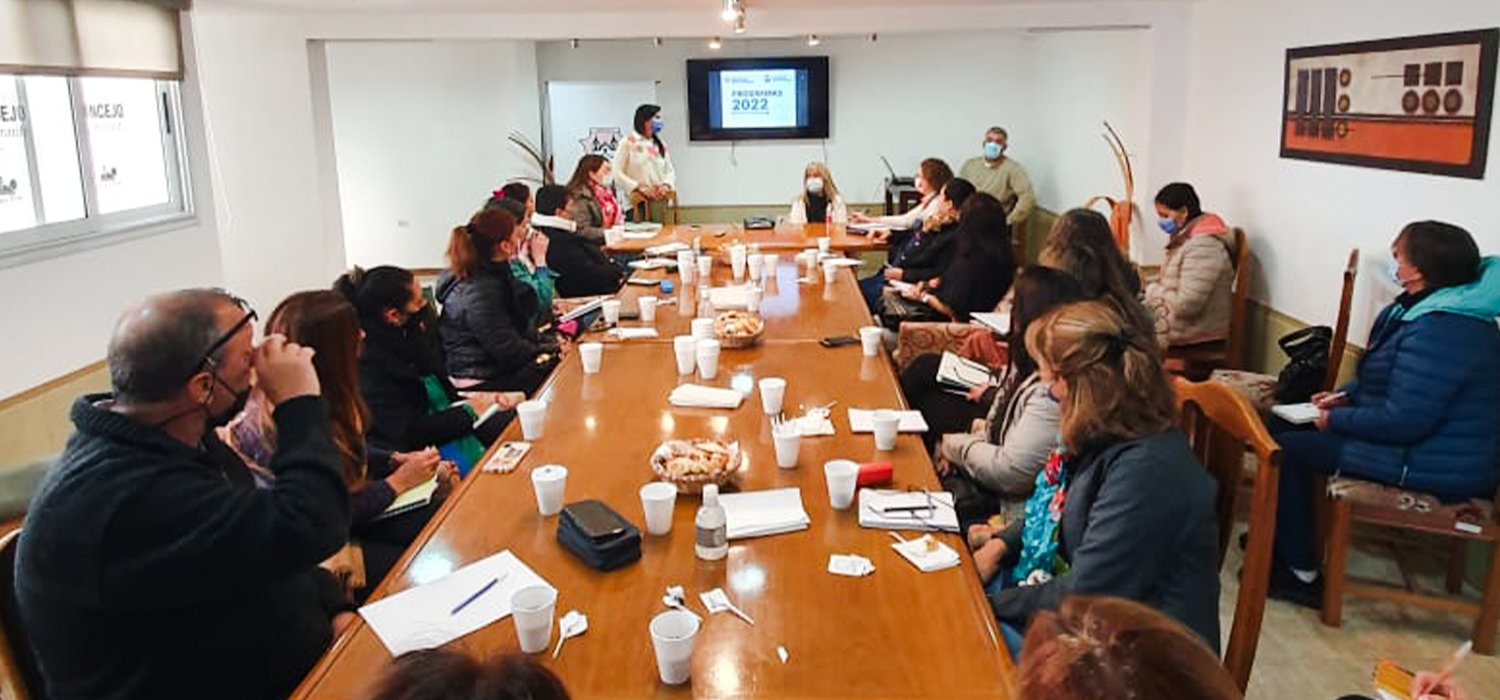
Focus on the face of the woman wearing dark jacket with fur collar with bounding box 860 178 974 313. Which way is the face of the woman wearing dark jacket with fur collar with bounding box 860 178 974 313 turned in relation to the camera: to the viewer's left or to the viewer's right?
to the viewer's left

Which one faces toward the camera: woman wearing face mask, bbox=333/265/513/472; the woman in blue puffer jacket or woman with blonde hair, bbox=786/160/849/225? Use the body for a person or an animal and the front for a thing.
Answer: the woman with blonde hair

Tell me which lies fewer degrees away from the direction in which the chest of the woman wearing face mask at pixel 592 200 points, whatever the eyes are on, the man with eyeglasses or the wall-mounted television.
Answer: the wall-mounted television

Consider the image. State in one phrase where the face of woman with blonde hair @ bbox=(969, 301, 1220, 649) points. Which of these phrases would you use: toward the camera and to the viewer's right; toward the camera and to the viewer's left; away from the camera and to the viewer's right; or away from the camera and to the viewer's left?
away from the camera and to the viewer's left

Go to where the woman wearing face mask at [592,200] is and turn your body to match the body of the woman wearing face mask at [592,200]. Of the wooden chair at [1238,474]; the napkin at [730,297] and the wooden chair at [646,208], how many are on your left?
1

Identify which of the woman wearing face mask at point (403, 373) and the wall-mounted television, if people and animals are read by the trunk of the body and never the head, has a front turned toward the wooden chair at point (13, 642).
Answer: the wall-mounted television

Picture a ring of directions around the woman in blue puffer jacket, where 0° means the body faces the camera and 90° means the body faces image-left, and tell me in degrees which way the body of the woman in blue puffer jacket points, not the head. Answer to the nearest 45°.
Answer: approximately 90°

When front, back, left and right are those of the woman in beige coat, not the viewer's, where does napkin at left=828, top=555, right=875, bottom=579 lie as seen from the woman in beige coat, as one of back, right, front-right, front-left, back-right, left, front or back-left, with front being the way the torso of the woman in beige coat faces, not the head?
left

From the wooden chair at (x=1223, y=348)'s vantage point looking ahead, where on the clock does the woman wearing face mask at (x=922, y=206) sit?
The woman wearing face mask is roughly at 1 o'clock from the wooden chair.

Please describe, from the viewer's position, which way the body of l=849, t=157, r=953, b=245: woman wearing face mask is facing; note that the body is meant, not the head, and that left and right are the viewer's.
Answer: facing to the left of the viewer

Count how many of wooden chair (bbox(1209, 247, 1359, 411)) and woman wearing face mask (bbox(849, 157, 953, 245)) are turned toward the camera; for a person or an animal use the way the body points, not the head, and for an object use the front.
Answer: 0

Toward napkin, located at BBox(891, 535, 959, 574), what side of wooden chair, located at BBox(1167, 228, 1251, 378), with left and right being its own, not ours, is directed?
left

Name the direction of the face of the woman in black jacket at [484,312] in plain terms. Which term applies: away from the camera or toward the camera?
away from the camera

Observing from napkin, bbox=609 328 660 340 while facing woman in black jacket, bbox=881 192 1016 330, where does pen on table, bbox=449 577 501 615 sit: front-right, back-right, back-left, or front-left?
back-right
